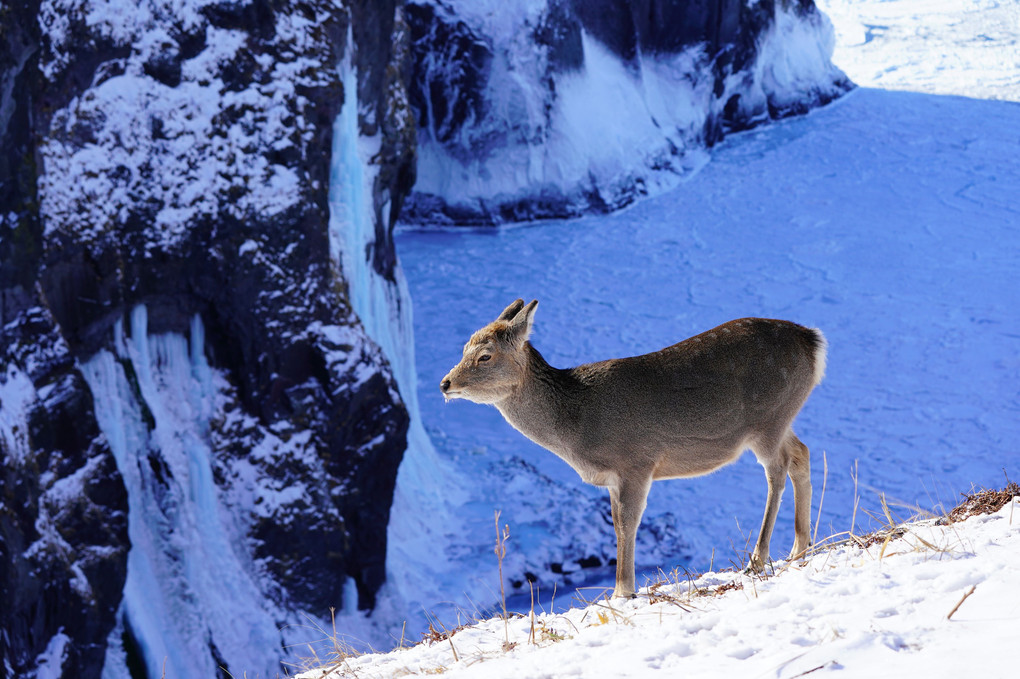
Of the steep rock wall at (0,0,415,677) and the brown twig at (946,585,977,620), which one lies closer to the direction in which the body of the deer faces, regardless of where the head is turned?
the steep rock wall

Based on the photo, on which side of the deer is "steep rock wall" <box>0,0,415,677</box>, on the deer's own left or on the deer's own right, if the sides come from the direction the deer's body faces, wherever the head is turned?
on the deer's own right

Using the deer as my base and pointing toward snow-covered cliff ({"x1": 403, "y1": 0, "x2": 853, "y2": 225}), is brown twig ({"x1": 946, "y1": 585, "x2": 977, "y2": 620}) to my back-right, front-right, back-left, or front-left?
back-right

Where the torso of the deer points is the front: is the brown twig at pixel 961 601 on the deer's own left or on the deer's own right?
on the deer's own left

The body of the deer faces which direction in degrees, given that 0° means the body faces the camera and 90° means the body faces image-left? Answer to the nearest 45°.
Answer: approximately 90°

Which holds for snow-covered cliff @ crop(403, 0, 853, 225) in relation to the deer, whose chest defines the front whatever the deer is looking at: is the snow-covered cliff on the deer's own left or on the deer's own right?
on the deer's own right
